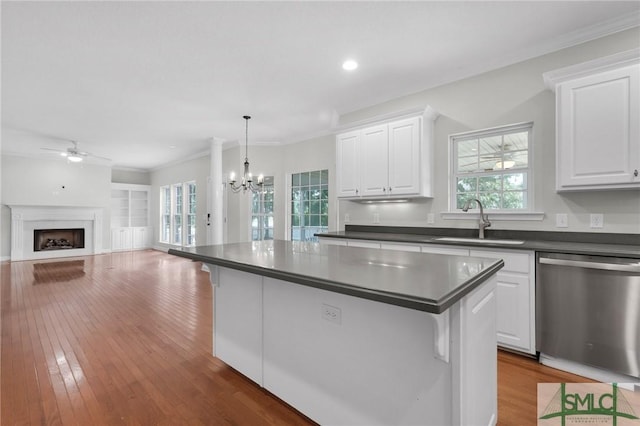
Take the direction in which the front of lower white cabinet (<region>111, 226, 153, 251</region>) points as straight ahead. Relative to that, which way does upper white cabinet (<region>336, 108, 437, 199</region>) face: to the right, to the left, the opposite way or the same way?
to the right

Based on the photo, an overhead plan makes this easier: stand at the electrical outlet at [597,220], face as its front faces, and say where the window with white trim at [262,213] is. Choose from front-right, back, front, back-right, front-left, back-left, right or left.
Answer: right

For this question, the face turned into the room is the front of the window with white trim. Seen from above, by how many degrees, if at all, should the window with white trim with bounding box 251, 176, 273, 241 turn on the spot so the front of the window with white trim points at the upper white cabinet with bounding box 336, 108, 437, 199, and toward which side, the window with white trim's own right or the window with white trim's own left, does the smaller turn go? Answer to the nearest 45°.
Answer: approximately 45° to the window with white trim's own left

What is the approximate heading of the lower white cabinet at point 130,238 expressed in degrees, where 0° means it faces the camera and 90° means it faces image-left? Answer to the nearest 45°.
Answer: approximately 0°

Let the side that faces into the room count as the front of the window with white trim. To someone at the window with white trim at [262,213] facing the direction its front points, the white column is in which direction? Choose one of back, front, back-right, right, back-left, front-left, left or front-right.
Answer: right

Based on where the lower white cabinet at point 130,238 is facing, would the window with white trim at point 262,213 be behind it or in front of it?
in front
